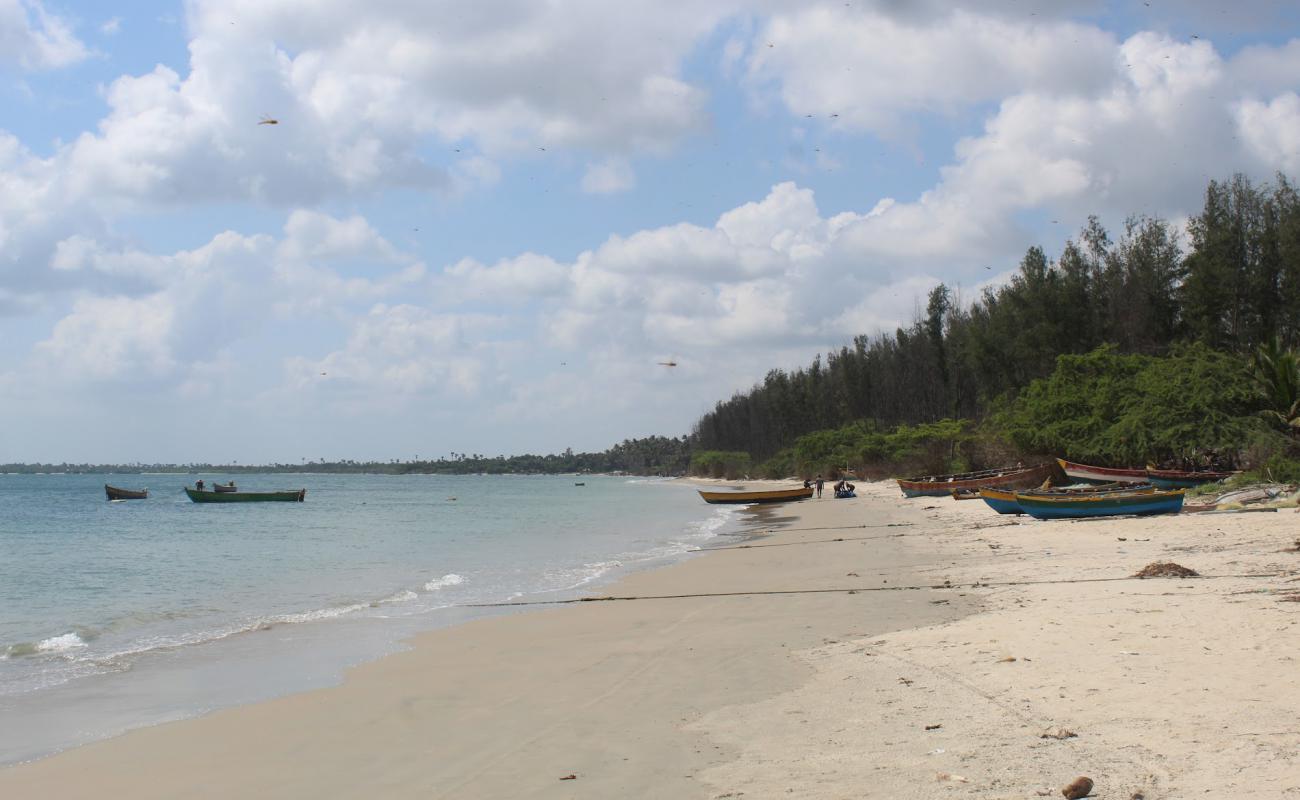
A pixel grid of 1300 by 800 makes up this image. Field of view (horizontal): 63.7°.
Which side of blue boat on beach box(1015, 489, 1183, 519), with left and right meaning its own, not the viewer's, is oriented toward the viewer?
left

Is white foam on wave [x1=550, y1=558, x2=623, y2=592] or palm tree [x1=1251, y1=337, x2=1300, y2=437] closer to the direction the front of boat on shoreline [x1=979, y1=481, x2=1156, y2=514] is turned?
the white foam on wave

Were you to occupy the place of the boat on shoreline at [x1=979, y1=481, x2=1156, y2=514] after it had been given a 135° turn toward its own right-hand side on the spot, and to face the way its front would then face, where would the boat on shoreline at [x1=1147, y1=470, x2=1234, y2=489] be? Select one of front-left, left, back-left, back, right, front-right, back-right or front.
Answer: front

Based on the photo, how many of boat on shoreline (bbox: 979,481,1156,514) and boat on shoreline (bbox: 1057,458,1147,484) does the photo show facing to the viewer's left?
2

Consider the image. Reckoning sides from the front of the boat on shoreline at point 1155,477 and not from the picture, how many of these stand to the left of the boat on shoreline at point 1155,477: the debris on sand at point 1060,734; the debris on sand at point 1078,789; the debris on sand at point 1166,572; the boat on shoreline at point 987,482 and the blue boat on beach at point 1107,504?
4

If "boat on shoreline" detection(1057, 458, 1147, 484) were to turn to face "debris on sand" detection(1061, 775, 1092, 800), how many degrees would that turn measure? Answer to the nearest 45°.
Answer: approximately 90° to its left

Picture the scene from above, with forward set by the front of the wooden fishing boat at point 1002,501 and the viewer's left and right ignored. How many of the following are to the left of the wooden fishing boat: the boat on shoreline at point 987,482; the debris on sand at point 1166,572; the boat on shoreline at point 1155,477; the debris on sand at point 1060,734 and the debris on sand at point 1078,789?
3

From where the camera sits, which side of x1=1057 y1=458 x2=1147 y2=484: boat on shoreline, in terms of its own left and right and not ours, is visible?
left

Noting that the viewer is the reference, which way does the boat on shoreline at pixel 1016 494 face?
facing to the left of the viewer

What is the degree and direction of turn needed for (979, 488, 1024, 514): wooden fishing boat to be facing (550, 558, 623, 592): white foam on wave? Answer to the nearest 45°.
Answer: approximately 45° to its left

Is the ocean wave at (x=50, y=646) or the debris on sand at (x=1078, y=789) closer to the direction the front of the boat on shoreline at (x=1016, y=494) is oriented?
the ocean wave

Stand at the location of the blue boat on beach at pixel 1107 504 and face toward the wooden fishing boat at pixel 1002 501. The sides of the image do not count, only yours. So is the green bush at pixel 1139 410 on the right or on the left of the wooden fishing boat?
right
